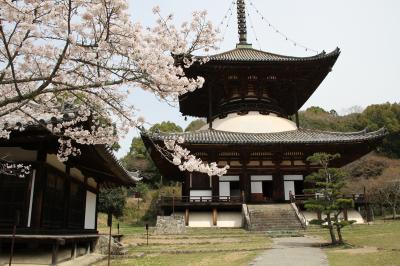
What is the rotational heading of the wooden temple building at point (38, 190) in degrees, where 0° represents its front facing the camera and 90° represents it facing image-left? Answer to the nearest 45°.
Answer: approximately 315°

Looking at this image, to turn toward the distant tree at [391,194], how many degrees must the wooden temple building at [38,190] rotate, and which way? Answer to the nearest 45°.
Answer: approximately 90° to its left

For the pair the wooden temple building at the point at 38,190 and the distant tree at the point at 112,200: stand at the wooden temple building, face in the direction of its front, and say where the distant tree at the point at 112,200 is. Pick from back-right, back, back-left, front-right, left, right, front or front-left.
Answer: back-left

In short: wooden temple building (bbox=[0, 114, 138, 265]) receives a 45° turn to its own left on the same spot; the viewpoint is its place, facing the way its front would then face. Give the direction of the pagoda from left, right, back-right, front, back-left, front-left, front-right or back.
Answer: front-left
